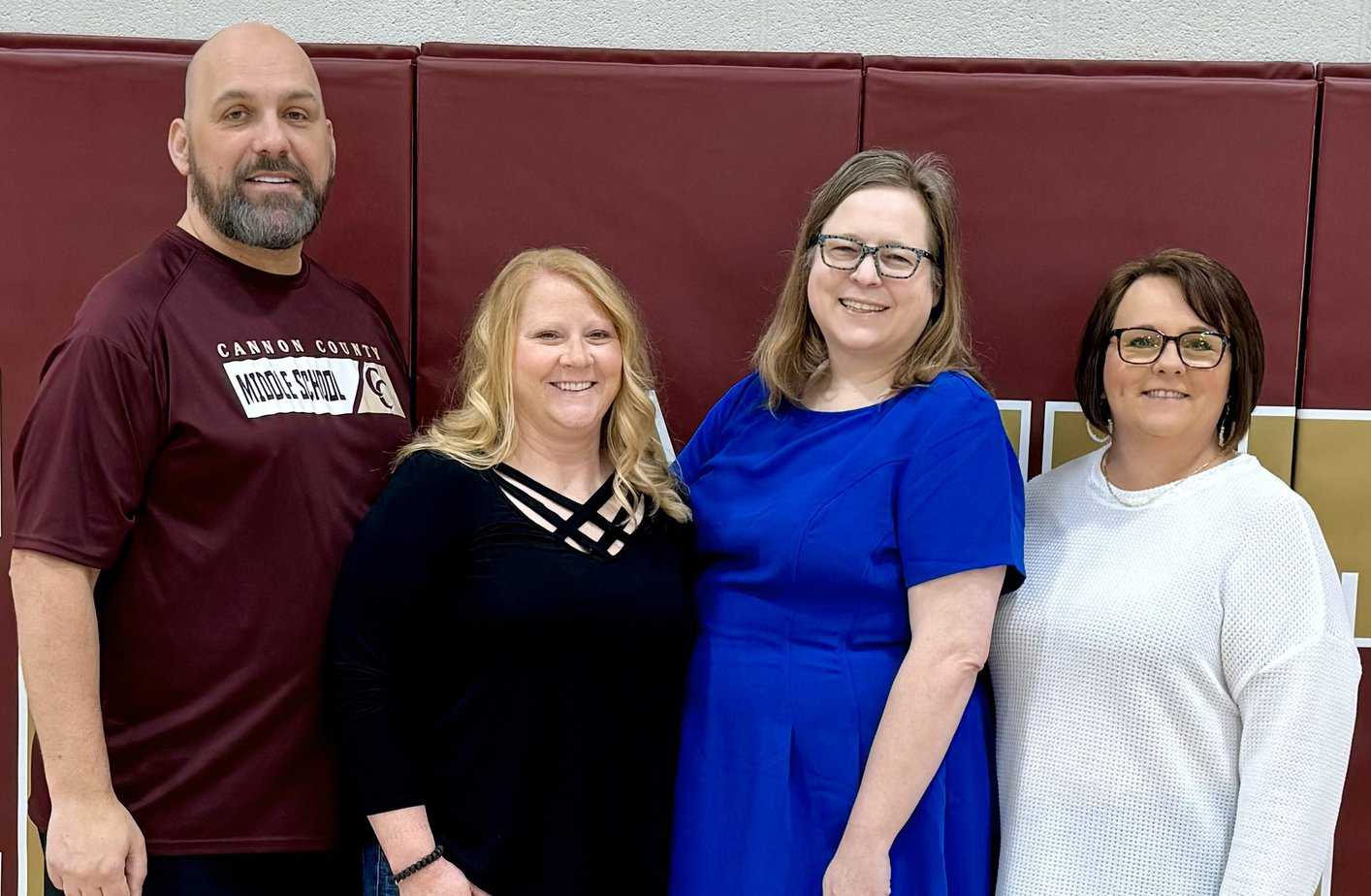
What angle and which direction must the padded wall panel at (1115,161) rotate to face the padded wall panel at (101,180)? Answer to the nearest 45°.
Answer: approximately 90° to its right

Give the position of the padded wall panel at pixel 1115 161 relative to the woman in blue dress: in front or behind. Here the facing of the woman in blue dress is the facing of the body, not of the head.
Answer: behind

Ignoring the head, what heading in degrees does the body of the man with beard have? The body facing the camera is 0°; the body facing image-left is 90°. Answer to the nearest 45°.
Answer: approximately 315°

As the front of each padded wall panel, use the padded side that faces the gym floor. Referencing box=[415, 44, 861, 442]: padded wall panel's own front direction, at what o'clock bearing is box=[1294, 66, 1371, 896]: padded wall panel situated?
box=[1294, 66, 1371, 896]: padded wall panel is roughly at 9 o'clock from box=[415, 44, 861, 442]: padded wall panel.

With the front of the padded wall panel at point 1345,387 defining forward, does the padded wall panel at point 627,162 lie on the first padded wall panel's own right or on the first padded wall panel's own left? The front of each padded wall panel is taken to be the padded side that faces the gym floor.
on the first padded wall panel's own right

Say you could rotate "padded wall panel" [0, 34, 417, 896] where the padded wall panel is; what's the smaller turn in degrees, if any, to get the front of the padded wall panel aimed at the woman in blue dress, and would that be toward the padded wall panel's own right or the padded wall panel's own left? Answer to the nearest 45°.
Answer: approximately 45° to the padded wall panel's own left

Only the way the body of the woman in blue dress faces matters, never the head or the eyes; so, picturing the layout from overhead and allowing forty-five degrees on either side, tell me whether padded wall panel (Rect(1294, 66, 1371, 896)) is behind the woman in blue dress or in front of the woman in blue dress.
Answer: behind

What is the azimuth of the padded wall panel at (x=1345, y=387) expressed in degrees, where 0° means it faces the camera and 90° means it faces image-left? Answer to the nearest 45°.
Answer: approximately 0°
